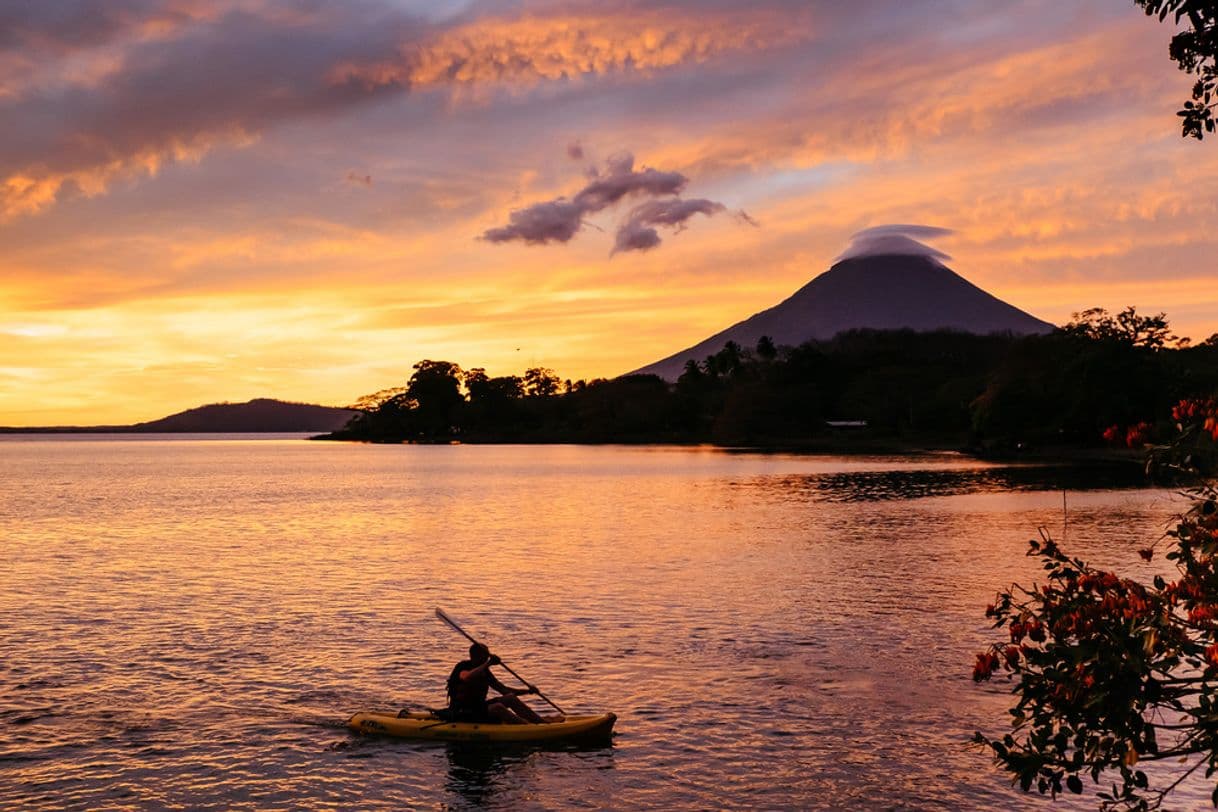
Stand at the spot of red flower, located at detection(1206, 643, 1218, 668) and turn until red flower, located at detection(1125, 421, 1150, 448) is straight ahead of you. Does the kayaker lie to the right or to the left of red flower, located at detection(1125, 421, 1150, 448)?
left

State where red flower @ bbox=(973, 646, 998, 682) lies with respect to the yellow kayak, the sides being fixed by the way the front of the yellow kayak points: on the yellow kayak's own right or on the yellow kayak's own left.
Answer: on the yellow kayak's own right

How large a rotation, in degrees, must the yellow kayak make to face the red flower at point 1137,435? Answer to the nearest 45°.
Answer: approximately 45° to its right

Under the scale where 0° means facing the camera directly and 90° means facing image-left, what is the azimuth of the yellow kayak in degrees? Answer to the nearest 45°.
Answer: approximately 270°
